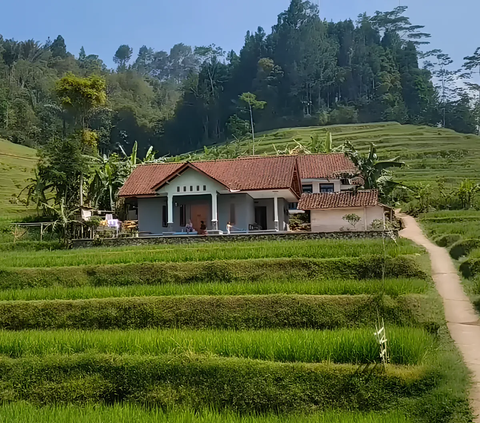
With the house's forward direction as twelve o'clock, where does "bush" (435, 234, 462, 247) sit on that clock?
The bush is roughly at 10 o'clock from the house.

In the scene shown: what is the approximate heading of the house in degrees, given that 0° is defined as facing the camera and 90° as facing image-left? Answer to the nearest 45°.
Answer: approximately 0°

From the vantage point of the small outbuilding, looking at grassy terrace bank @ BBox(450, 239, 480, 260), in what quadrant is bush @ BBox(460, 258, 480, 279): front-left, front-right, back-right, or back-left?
front-right

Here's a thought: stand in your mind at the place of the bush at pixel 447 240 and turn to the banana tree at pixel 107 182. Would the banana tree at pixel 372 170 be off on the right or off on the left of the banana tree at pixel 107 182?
right

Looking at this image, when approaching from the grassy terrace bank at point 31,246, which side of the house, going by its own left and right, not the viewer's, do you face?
right

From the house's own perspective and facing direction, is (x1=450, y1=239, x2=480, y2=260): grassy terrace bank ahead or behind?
ahead

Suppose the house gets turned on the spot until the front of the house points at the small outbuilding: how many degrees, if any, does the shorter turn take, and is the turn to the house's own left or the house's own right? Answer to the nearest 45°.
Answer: approximately 45° to the house's own left

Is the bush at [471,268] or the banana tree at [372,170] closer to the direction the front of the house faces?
the bush

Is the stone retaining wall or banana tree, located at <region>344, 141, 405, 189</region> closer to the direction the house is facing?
the stone retaining wall

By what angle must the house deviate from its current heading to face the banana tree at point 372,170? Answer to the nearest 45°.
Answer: approximately 90° to its left

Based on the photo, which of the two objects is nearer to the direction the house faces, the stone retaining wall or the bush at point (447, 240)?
the stone retaining wall

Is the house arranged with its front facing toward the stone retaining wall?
yes

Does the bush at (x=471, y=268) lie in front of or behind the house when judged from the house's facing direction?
in front
